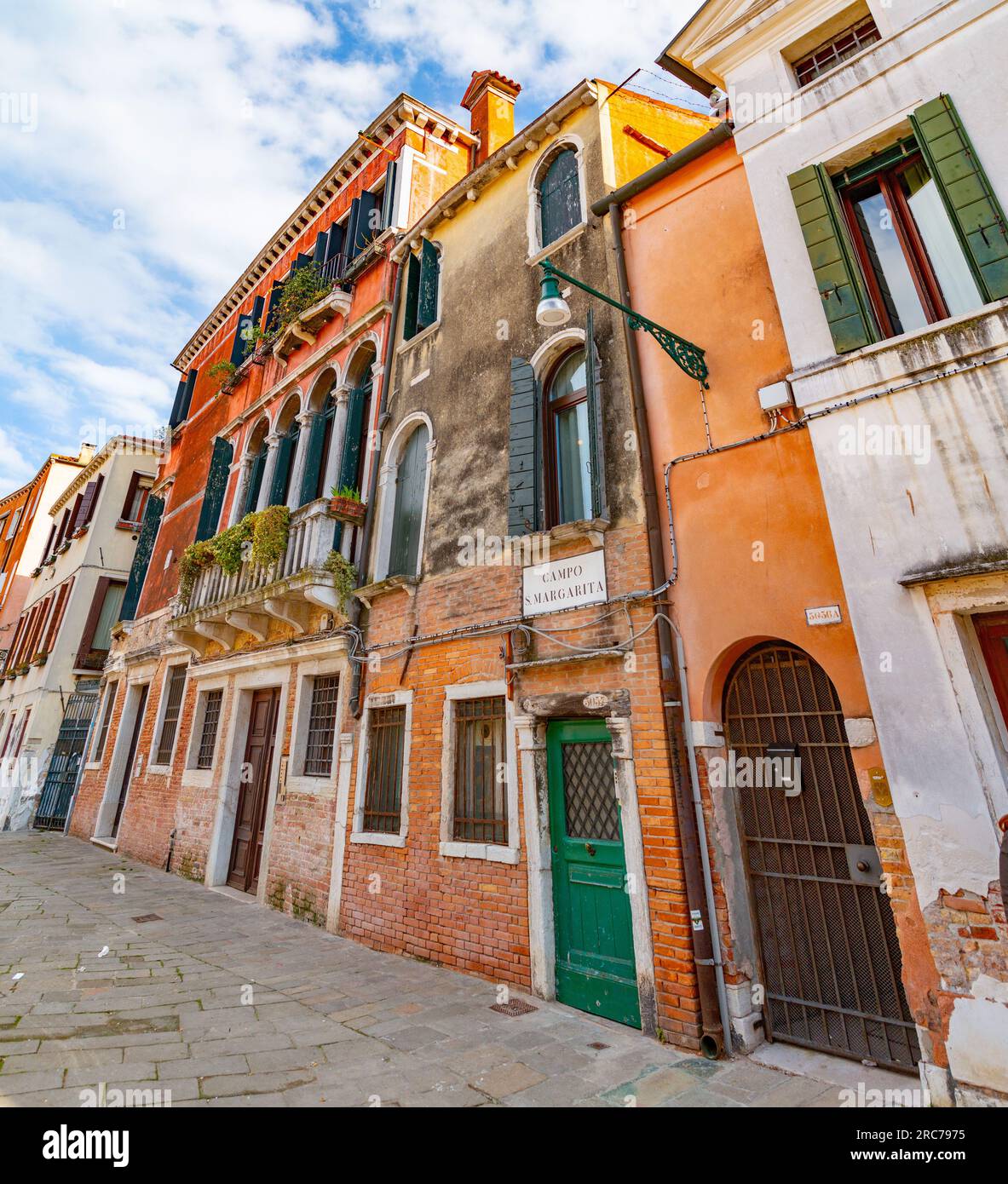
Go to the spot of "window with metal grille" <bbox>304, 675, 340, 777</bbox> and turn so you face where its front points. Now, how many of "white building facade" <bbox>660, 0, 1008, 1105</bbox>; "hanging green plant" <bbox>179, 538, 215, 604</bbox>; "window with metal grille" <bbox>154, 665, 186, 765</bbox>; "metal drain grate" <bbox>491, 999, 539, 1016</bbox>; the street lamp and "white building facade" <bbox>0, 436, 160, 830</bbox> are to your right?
3

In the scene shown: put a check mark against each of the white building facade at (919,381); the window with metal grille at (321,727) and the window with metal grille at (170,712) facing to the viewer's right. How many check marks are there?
0

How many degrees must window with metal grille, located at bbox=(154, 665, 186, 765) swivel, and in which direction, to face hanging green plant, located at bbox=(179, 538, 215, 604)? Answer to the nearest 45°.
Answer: approximately 45° to its left

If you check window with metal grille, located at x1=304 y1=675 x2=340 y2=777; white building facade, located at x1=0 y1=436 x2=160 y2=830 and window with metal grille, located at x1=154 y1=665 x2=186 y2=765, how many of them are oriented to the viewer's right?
0

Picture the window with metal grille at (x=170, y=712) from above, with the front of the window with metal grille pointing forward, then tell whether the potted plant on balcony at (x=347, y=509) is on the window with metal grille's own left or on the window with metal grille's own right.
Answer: on the window with metal grille's own left

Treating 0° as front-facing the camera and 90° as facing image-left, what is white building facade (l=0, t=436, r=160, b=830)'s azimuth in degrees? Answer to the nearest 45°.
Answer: approximately 45°

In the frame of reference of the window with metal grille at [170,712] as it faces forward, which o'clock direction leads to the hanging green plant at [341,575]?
The hanging green plant is roughly at 10 o'clock from the window with metal grille.

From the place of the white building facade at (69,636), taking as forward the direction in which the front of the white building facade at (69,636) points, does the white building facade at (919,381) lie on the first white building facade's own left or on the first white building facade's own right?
on the first white building facade's own left

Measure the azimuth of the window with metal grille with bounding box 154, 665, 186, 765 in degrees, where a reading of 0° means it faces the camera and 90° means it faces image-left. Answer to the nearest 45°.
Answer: approximately 45°

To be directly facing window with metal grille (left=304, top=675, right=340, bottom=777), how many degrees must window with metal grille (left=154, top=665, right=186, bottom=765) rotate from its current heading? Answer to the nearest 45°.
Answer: approximately 45° to its left
